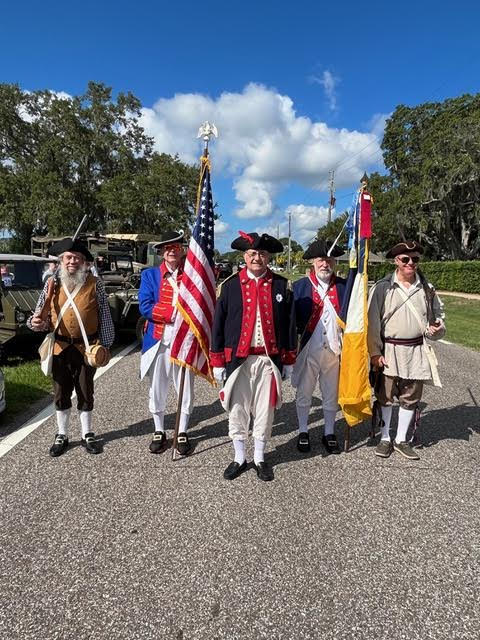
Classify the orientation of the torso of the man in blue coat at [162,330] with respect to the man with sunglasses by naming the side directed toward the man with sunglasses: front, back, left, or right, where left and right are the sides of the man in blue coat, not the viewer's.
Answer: left

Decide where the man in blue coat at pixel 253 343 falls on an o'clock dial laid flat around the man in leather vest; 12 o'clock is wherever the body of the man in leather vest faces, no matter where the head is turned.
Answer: The man in blue coat is roughly at 10 o'clock from the man in leather vest.

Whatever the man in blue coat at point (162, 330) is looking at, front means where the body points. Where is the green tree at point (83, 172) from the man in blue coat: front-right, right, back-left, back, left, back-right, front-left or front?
back

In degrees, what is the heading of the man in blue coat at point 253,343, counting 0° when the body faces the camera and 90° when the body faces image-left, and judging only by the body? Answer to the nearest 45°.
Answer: approximately 0°

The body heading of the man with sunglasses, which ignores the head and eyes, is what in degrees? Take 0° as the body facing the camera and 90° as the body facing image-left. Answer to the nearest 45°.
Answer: approximately 0°

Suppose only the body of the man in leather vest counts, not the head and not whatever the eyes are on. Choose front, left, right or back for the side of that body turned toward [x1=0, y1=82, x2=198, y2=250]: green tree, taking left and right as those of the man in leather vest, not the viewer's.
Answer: back

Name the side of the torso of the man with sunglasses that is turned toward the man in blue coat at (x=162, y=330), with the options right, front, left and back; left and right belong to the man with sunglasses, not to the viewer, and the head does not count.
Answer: right

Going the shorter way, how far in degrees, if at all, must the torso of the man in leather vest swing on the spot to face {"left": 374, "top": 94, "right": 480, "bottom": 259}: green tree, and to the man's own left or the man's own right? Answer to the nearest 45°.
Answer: approximately 135° to the man's own left

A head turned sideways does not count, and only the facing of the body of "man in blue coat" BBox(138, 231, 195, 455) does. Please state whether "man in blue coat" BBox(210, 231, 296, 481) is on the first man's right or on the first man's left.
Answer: on the first man's left
